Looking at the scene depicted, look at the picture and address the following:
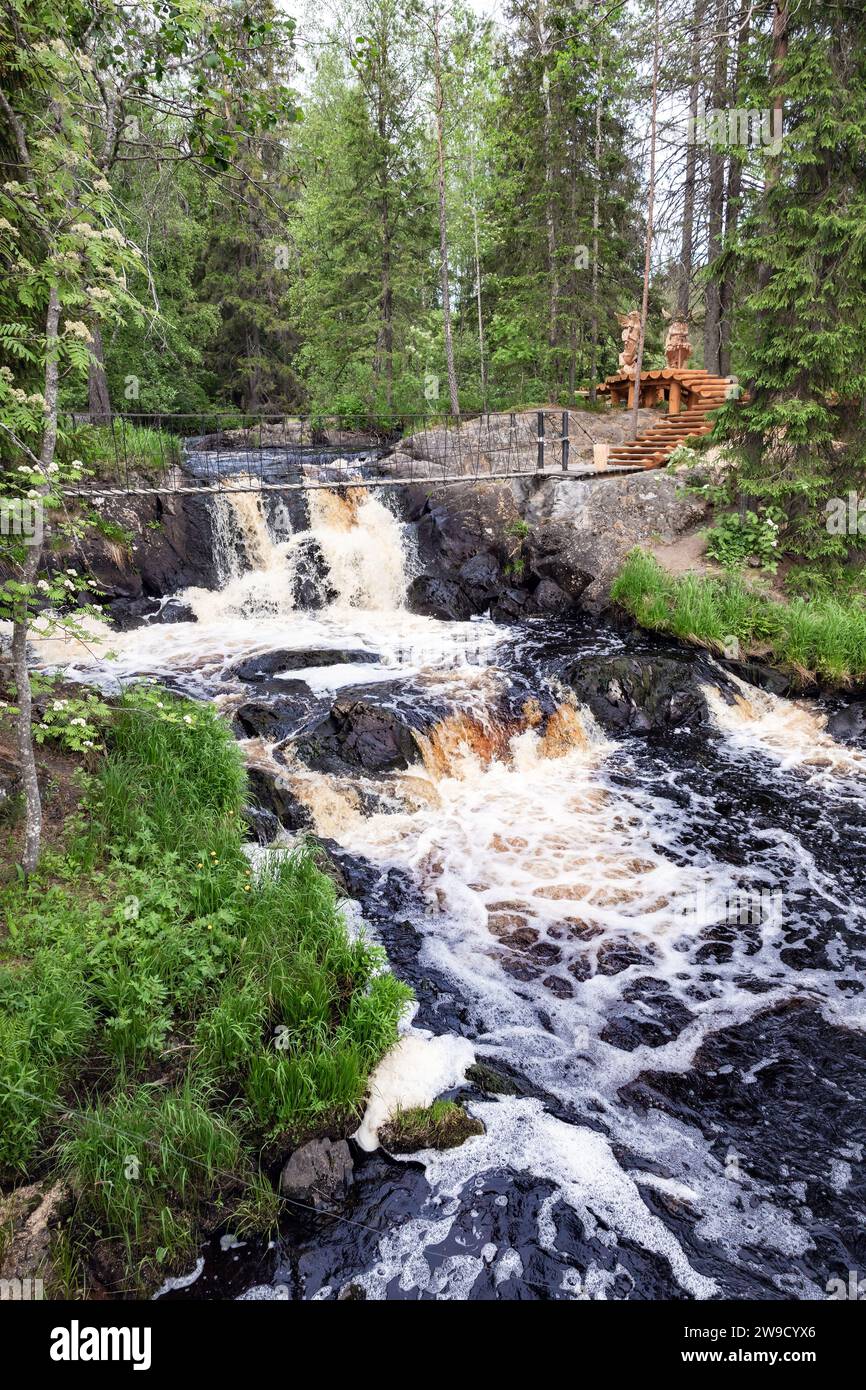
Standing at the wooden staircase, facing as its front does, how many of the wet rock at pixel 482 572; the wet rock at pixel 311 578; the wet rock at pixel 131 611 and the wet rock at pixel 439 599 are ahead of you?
4

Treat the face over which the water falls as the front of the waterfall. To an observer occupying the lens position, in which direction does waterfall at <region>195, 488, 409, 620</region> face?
facing the viewer

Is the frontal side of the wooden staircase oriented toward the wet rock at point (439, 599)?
yes

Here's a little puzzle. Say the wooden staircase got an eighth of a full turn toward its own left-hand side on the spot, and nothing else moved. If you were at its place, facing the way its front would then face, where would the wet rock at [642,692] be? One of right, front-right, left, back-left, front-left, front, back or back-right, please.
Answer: front

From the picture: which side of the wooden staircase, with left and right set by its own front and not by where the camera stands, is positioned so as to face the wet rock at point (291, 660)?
front

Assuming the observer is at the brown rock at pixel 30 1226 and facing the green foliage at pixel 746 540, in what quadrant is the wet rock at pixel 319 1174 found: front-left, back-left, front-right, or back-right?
front-right

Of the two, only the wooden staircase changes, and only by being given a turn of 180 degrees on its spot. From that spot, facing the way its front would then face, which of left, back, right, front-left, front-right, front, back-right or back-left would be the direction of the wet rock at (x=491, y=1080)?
back-right

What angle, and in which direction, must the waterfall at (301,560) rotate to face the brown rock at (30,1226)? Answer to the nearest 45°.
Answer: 0° — it already faces it

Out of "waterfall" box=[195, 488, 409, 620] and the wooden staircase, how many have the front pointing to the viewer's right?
0

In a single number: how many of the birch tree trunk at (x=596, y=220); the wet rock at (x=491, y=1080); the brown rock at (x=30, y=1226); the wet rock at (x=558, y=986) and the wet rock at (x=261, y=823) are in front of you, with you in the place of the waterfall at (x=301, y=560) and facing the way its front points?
4

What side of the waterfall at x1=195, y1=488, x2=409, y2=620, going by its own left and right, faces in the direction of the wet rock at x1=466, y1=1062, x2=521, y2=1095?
front

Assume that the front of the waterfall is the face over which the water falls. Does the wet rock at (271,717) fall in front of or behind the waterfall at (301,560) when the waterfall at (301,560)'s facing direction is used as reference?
in front

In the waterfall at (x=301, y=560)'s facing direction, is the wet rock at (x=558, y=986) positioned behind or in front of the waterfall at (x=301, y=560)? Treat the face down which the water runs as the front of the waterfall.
in front

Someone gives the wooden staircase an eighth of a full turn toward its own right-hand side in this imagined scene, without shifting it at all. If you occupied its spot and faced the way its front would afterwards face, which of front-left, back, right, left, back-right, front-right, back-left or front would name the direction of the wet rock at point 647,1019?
left

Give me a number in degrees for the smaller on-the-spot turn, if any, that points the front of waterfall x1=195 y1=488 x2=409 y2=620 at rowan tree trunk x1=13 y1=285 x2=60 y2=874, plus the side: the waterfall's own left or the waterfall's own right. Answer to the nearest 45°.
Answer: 0° — it already faces it

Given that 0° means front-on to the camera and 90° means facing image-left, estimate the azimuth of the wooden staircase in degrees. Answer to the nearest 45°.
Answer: approximately 45°
